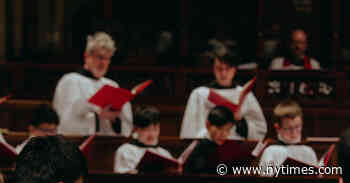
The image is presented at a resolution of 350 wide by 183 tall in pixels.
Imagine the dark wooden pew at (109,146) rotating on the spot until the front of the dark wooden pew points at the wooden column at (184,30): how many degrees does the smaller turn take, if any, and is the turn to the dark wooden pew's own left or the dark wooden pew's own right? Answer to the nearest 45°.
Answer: approximately 180°

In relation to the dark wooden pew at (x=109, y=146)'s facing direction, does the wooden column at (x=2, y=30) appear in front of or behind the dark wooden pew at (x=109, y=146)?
behind

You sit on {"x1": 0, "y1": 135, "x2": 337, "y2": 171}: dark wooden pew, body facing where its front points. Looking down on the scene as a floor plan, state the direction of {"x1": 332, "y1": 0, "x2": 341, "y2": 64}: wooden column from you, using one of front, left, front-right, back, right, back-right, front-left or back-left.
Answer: back-left

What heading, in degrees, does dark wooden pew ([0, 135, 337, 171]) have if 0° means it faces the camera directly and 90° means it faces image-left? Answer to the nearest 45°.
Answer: approximately 0°
